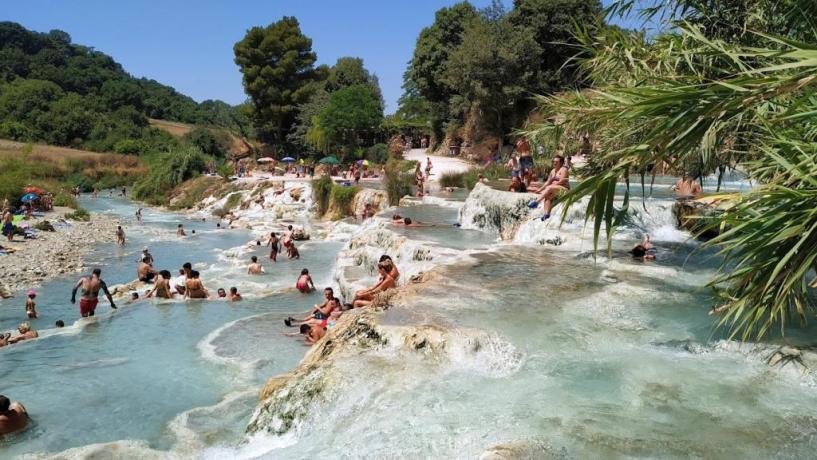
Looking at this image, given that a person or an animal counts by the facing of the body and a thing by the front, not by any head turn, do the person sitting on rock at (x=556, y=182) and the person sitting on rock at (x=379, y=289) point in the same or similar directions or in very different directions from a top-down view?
same or similar directions

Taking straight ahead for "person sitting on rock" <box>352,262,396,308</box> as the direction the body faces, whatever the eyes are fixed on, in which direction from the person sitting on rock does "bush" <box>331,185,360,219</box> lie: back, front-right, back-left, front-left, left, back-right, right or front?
right

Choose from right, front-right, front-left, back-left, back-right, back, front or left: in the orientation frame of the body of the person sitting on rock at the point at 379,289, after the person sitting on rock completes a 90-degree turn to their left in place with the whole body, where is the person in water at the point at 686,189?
back-left

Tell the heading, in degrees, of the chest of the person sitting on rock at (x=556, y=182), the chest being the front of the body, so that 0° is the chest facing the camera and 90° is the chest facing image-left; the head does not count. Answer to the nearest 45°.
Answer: approximately 45°

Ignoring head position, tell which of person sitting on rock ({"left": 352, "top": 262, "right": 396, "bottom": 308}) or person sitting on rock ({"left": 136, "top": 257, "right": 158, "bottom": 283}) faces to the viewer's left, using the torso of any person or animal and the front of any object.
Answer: the person sitting on rock ({"left": 352, "top": 262, "right": 396, "bottom": 308})

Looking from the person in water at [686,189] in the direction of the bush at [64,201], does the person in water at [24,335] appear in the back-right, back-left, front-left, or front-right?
front-left

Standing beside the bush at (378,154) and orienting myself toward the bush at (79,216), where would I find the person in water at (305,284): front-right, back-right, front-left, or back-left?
front-left

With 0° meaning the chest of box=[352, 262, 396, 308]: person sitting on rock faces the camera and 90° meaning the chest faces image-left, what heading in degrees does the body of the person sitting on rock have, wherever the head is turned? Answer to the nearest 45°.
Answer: approximately 90°

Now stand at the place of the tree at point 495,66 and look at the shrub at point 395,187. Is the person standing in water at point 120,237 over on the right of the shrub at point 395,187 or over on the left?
right

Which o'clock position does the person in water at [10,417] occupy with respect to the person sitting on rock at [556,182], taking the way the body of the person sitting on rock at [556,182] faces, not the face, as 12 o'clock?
the person in water at [10,417] is roughly at 12 o'clock from the person sitting on rock at [556,182].

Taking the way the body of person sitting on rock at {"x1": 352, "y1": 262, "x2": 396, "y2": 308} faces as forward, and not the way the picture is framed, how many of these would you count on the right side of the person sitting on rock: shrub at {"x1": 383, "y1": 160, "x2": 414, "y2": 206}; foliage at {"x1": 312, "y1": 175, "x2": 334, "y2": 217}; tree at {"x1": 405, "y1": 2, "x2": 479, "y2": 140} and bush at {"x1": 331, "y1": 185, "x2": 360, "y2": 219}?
4

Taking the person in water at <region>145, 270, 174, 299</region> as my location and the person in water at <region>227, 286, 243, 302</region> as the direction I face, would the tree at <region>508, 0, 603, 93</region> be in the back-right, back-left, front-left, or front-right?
front-left

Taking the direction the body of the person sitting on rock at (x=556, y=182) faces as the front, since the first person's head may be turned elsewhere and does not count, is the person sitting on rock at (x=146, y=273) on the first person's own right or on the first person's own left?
on the first person's own right
